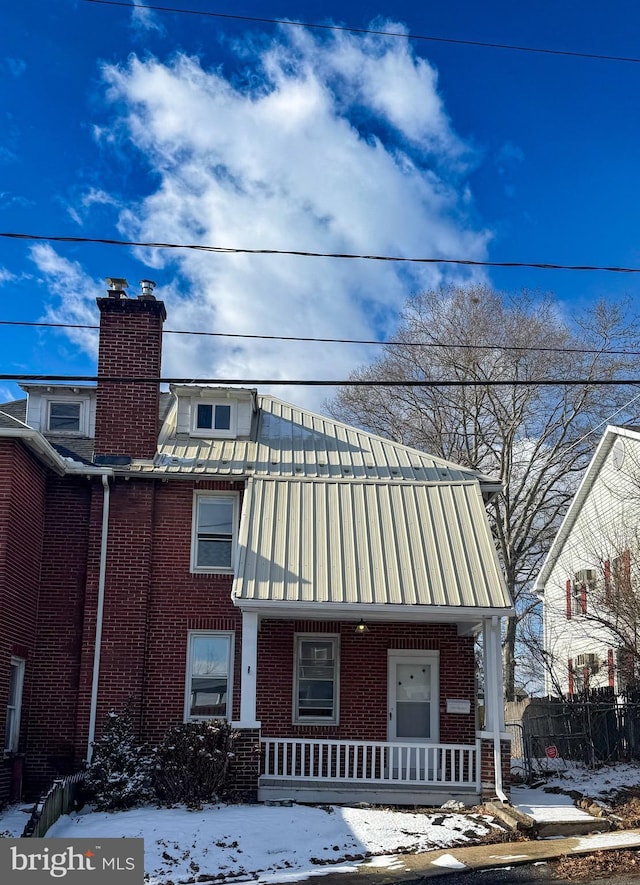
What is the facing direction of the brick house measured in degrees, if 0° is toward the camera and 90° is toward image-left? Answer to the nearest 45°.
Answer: approximately 0°

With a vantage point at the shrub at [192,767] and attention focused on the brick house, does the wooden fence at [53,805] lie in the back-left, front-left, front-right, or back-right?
back-left

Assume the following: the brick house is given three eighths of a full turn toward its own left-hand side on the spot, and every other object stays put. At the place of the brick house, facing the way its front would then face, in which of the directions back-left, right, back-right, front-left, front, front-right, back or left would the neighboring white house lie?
front

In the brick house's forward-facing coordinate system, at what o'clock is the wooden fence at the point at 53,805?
The wooden fence is roughly at 1 o'clock from the brick house.
